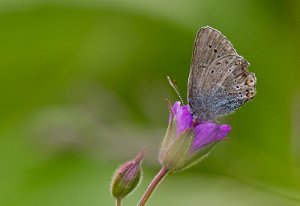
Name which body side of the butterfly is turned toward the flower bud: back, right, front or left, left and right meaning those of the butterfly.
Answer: front

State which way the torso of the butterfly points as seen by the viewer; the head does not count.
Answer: to the viewer's left
